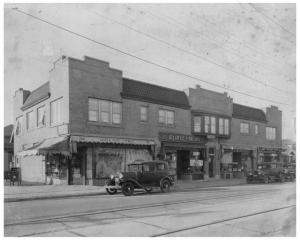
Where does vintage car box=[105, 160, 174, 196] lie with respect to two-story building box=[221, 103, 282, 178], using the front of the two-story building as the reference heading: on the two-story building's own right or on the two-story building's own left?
on the two-story building's own right

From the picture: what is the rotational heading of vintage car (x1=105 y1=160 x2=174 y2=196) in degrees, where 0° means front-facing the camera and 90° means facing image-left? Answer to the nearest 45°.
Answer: approximately 45°

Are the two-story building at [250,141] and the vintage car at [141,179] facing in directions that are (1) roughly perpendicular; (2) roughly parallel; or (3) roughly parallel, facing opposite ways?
roughly perpendicular

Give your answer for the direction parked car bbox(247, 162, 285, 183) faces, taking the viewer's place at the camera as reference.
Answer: facing the viewer and to the left of the viewer

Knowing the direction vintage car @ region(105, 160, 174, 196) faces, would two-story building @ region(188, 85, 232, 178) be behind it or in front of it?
behind

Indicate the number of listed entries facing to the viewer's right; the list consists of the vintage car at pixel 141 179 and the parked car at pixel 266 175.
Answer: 0

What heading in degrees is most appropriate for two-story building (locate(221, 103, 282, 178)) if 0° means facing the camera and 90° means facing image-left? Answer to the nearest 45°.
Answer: approximately 315°

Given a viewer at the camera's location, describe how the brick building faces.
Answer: facing the viewer and to the right of the viewer

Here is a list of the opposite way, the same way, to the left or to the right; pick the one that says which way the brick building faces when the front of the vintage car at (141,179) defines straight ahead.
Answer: to the left

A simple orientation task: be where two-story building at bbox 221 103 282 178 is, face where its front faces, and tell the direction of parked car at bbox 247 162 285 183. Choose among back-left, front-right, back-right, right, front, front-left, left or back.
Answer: front-right
